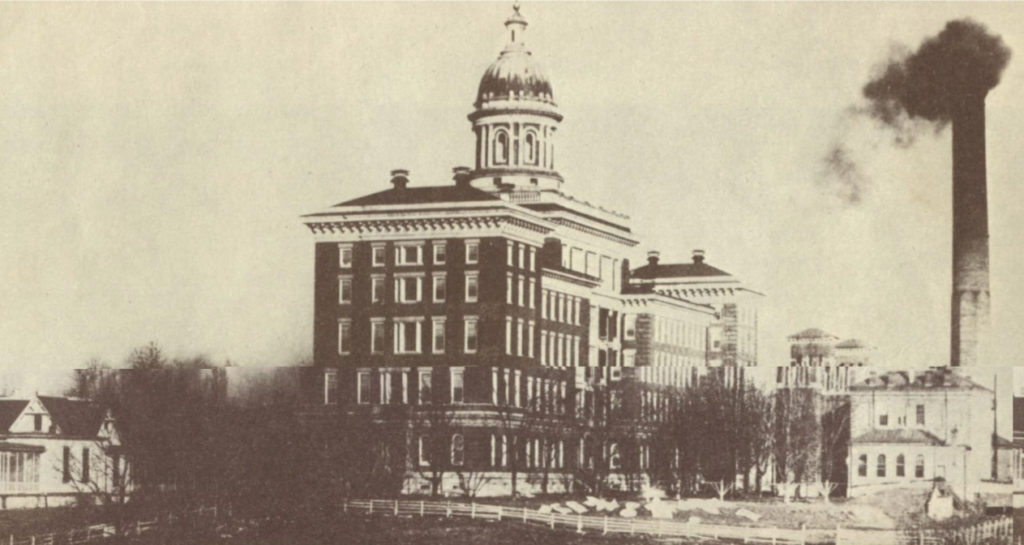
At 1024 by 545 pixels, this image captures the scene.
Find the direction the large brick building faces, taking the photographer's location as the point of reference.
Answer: facing the viewer and to the right of the viewer

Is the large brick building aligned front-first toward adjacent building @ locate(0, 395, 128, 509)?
no

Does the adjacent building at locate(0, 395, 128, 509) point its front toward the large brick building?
no

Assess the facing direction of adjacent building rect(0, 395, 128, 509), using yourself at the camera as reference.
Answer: facing the viewer

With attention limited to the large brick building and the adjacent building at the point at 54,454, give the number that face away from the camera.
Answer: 0
